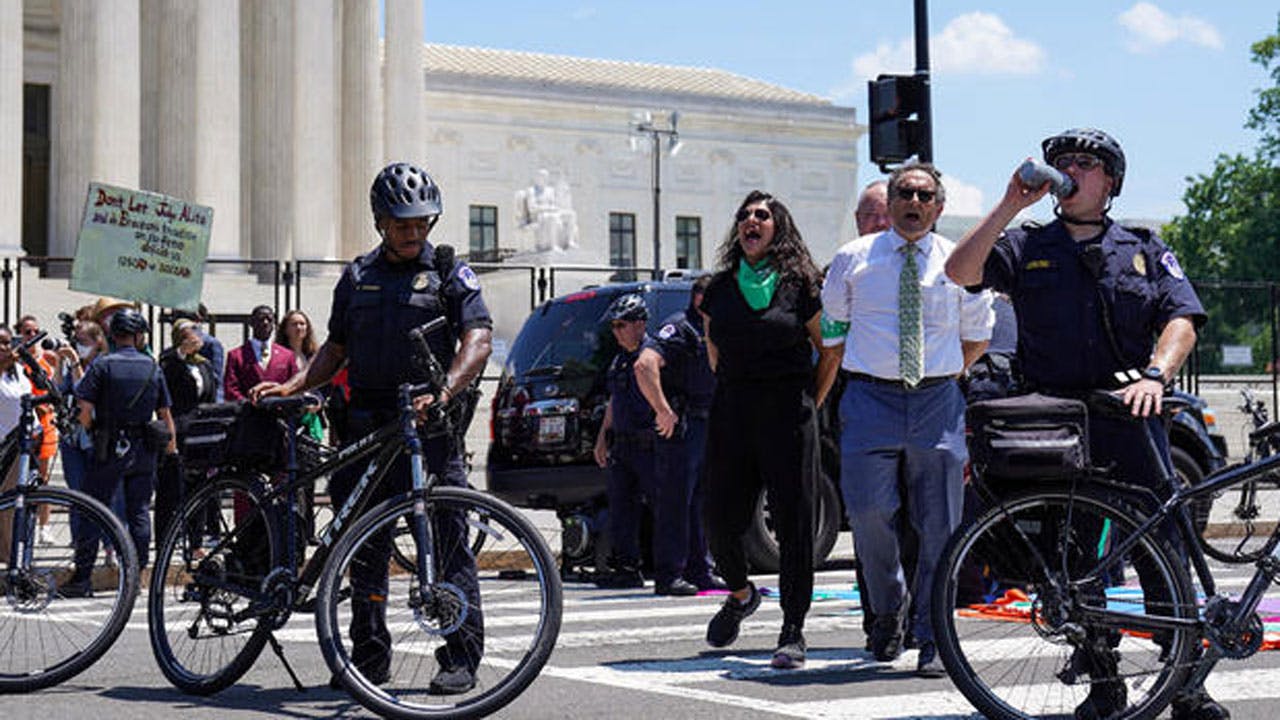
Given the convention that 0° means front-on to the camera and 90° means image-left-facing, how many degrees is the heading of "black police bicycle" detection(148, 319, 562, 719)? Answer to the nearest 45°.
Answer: approximately 315°

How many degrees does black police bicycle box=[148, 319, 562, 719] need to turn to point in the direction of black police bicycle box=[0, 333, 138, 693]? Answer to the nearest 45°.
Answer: approximately 180°

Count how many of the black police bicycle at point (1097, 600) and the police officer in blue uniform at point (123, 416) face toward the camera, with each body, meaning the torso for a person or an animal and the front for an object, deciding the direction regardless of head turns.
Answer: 0

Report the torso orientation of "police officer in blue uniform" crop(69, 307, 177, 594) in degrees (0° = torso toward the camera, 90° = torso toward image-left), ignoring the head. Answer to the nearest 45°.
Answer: approximately 180°

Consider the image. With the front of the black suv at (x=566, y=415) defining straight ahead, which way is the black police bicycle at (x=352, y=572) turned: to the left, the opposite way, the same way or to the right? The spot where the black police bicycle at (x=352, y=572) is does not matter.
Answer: to the right

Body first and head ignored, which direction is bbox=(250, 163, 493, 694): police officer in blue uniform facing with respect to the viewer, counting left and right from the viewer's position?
facing the viewer

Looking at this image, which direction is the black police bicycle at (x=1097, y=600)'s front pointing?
to the viewer's right

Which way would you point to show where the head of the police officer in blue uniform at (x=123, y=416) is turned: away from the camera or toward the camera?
away from the camera

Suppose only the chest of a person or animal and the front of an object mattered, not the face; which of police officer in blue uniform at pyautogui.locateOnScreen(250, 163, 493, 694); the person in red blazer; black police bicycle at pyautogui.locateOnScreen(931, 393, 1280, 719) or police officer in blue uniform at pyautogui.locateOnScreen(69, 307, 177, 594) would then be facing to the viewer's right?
the black police bicycle

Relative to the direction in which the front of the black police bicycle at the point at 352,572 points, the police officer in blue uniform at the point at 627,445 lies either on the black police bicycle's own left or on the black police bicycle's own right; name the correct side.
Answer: on the black police bicycle's own left

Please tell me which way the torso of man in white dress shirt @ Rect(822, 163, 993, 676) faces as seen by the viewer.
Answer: toward the camera

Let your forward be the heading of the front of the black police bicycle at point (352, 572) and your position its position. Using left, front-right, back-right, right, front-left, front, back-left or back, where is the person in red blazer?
back-left

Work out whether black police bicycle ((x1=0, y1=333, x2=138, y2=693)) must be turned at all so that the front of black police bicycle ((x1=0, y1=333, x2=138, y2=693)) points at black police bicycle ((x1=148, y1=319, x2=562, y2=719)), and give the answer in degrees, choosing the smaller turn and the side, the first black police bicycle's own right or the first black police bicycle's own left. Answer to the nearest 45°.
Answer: approximately 45° to the first black police bicycle's own right

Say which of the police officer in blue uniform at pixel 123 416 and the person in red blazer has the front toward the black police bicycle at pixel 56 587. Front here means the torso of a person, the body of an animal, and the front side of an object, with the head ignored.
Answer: the person in red blazer

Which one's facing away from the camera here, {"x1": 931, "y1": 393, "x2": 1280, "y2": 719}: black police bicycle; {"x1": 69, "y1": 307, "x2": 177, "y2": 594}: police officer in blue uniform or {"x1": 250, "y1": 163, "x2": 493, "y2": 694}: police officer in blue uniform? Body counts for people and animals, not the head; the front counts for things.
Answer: {"x1": 69, "y1": 307, "x2": 177, "y2": 594}: police officer in blue uniform
